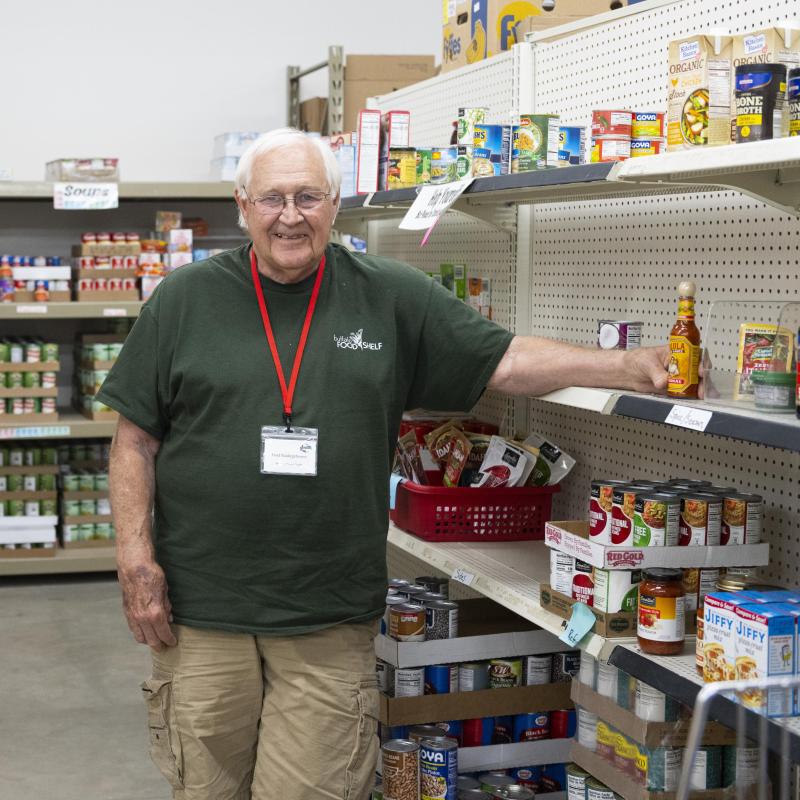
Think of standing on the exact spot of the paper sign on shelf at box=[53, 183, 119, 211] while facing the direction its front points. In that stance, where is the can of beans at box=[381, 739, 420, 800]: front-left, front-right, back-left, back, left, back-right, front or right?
front

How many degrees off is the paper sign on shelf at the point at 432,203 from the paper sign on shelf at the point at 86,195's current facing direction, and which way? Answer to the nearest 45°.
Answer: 0° — it already faces it

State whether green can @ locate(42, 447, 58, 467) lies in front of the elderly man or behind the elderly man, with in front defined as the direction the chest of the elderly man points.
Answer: behind

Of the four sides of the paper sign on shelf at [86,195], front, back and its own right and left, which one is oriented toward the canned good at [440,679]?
front

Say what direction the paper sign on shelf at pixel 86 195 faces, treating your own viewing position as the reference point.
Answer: facing the viewer

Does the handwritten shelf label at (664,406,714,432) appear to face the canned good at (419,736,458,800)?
no

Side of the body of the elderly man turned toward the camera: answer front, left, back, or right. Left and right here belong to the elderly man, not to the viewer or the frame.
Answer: front

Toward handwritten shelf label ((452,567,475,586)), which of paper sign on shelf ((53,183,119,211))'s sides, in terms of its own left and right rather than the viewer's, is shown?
front

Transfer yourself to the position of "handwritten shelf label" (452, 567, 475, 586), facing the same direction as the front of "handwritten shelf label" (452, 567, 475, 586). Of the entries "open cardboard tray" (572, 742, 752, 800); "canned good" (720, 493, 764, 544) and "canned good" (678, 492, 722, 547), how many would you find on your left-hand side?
3

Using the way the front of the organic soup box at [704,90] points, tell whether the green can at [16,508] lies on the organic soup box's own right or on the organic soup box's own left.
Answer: on the organic soup box's own right

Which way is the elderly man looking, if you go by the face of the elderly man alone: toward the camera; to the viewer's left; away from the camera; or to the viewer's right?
toward the camera

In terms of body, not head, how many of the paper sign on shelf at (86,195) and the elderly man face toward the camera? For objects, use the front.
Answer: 2

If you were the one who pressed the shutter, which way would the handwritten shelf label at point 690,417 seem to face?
facing the viewer and to the left of the viewer
